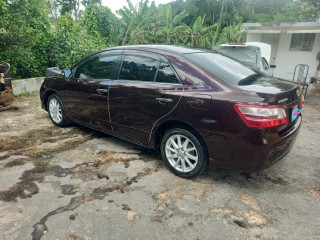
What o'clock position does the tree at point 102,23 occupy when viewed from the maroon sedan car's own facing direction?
The tree is roughly at 1 o'clock from the maroon sedan car.

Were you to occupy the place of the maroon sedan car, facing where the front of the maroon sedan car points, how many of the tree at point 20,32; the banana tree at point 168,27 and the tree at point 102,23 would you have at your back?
0

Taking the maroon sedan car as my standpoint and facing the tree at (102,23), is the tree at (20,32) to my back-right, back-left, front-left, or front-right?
front-left

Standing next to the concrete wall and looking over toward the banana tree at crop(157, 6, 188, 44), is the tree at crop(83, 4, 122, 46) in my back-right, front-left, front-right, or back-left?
front-left

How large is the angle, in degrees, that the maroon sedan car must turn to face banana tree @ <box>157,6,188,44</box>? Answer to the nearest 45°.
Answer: approximately 45° to its right

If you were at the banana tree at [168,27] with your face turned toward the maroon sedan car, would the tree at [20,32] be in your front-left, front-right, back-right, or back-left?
front-right

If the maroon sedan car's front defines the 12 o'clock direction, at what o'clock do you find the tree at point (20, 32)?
The tree is roughly at 12 o'clock from the maroon sedan car.

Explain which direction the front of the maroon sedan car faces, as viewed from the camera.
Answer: facing away from the viewer and to the left of the viewer

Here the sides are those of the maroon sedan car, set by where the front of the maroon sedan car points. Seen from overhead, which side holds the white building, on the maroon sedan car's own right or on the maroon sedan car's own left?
on the maroon sedan car's own right

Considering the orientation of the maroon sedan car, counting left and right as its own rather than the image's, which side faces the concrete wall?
front

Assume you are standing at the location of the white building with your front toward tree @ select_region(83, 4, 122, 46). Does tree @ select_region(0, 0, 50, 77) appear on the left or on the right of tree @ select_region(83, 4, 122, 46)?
left

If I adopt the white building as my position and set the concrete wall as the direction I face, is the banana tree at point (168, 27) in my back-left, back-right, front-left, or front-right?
front-right

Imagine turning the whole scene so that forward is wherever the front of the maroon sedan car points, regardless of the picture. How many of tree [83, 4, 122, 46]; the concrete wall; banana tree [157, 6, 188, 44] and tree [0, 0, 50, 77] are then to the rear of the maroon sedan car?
0

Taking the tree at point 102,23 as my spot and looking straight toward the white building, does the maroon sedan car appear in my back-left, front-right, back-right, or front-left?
front-right

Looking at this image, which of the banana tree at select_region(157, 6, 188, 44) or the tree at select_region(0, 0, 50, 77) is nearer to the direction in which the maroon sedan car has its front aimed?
the tree
